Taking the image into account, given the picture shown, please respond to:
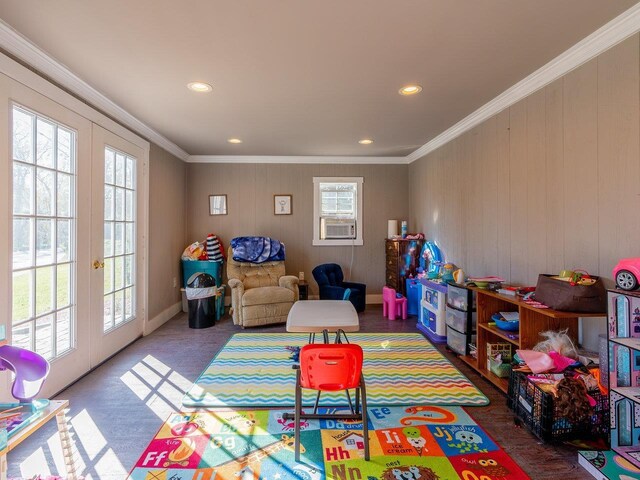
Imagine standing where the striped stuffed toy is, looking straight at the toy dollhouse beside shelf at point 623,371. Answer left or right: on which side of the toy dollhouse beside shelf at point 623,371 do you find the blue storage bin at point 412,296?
left

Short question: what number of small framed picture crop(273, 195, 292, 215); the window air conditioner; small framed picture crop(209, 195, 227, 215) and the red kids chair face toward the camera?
3

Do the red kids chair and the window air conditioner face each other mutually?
yes

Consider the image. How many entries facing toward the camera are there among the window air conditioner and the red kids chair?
1

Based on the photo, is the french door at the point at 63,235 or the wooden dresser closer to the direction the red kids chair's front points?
the wooden dresser

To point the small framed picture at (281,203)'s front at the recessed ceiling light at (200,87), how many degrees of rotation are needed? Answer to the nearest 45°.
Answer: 0° — it already faces it

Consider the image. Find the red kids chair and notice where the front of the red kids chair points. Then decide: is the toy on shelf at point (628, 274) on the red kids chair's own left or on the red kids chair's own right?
on the red kids chair's own right

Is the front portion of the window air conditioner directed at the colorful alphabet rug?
yes

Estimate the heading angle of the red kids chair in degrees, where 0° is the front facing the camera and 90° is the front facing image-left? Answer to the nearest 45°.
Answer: approximately 180°

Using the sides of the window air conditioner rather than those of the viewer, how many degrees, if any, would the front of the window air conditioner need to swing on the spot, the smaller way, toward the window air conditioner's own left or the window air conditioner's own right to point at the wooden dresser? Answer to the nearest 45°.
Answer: approximately 45° to the window air conditioner's own left

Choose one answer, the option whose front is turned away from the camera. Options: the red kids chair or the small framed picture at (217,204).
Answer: the red kids chair

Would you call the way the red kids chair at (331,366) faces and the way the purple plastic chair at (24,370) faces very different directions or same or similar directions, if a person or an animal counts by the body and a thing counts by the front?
very different directions
